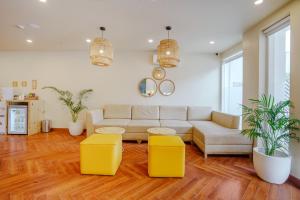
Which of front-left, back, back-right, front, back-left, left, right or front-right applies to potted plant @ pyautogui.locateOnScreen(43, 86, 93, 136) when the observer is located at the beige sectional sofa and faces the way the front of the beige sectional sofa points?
right

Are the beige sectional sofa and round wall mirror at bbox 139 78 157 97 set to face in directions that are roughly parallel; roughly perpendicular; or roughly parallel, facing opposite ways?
roughly parallel

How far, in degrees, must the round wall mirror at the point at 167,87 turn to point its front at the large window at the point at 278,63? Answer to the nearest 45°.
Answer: approximately 45° to its left

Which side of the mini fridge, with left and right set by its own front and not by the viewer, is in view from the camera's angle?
front

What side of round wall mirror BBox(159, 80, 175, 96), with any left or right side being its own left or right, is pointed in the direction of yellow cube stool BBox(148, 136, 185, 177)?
front

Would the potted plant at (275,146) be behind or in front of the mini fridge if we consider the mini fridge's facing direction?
in front

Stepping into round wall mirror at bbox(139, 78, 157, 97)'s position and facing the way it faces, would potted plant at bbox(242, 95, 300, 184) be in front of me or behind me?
in front

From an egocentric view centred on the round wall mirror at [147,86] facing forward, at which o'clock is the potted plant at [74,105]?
The potted plant is roughly at 3 o'clock from the round wall mirror.

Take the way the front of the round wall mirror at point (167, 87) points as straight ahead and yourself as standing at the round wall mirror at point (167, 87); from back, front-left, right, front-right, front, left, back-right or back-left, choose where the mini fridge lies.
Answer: right

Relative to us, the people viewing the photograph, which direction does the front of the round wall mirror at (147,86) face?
facing the viewer

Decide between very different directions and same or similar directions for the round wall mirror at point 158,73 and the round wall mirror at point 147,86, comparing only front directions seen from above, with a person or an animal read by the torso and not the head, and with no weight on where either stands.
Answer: same or similar directions

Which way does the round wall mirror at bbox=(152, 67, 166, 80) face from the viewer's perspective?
toward the camera

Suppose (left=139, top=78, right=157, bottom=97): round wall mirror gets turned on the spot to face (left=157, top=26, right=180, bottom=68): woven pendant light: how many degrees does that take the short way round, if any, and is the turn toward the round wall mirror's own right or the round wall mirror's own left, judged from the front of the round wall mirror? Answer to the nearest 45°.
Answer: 0° — it already faces it

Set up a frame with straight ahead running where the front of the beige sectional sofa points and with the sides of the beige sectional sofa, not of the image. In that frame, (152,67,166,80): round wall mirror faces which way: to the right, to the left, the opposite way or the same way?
the same way

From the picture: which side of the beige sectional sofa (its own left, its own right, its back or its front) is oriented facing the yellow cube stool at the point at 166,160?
front

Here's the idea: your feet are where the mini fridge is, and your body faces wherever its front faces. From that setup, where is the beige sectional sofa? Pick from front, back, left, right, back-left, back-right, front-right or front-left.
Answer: front-left
